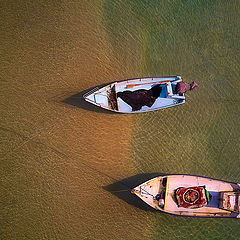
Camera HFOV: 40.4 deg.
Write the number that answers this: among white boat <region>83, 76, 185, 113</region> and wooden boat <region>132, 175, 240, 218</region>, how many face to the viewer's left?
2

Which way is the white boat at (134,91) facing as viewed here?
to the viewer's left

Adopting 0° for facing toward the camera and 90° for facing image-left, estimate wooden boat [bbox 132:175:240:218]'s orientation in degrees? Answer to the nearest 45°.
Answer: approximately 90°
